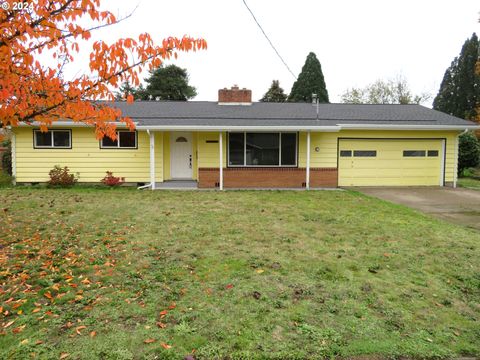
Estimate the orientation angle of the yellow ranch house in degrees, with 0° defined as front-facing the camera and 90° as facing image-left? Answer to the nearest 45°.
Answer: approximately 0°

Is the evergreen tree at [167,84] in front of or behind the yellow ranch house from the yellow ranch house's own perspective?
behind

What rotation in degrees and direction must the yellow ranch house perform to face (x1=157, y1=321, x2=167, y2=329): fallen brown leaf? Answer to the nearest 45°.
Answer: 0° — it already faces it

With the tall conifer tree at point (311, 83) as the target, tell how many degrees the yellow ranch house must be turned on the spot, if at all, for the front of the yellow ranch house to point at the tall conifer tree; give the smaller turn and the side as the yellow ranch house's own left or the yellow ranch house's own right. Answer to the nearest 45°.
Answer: approximately 180°

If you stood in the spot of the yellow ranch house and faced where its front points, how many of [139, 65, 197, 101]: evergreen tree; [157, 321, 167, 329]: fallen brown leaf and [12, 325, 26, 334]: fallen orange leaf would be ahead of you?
2

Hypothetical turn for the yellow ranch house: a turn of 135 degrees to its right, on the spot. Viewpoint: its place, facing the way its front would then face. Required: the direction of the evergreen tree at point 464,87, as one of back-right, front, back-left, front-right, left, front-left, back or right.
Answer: right

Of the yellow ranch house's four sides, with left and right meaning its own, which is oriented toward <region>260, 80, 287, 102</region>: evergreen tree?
back

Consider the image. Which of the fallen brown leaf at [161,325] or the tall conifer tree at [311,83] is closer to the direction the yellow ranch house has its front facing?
the fallen brown leaf
